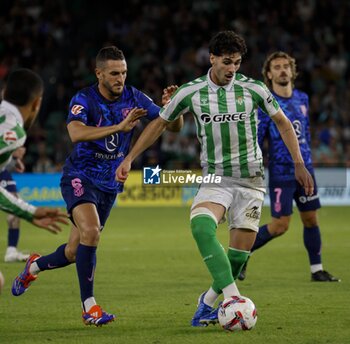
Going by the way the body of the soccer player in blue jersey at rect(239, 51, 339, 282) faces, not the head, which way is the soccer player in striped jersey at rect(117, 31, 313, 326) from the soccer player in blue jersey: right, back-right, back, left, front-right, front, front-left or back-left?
front-right

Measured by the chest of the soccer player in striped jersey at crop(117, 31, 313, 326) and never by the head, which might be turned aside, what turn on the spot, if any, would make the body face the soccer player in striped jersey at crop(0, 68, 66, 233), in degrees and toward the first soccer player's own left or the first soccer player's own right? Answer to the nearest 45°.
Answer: approximately 45° to the first soccer player's own right

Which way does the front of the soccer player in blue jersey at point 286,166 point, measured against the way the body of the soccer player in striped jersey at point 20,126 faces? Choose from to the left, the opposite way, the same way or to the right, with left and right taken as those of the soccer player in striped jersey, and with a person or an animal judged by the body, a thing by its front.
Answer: to the right

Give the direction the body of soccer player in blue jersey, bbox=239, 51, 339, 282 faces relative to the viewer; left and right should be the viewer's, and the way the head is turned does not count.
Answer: facing the viewer and to the right of the viewer

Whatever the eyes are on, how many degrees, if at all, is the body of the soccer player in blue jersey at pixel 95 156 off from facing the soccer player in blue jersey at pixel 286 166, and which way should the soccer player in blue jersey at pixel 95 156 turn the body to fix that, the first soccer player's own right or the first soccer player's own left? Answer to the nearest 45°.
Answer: approximately 90° to the first soccer player's own left

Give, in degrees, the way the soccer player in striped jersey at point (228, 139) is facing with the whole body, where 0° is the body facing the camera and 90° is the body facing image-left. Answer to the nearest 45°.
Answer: approximately 0°

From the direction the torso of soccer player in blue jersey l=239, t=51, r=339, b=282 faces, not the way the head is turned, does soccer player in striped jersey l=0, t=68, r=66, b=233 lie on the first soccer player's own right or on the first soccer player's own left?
on the first soccer player's own right

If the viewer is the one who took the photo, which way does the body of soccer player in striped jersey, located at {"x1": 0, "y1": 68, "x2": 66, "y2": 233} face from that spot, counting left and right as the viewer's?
facing away from the viewer and to the right of the viewer
